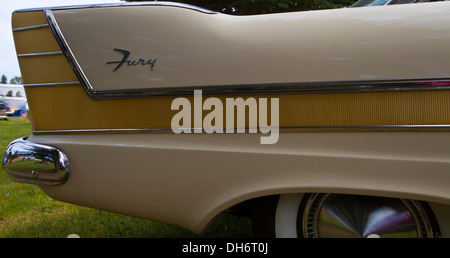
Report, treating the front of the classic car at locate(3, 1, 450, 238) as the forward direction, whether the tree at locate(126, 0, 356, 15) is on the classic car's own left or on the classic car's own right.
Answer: on the classic car's own left

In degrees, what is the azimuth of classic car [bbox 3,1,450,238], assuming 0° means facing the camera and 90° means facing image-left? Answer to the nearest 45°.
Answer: approximately 270°
